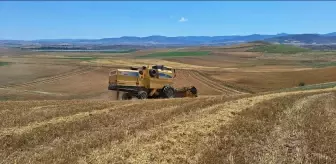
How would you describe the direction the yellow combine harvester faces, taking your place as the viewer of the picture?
facing to the right of the viewer
